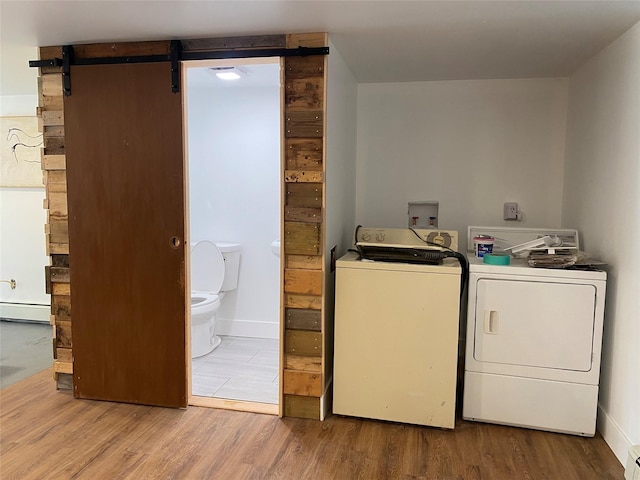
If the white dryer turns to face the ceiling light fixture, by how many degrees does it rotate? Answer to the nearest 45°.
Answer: approximately 90° to its right

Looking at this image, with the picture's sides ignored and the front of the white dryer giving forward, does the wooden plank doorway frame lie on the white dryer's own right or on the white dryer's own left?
on the white dryer's own right

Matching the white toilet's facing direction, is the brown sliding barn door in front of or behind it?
in front

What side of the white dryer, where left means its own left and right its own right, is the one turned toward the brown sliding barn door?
right

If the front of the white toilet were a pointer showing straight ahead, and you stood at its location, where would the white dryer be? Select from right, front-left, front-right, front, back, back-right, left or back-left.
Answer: left

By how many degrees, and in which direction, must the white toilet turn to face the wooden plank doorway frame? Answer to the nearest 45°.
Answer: approximately 45° to its left

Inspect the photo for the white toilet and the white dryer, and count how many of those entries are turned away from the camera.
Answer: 0

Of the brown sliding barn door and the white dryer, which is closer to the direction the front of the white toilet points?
the brown sliding barn door

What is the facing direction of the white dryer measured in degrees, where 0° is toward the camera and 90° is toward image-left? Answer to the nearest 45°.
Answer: approximately 0°

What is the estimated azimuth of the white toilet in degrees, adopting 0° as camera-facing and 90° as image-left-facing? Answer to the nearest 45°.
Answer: approximately 45°

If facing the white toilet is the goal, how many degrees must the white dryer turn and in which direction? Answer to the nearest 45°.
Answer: approximately 90° to its right
